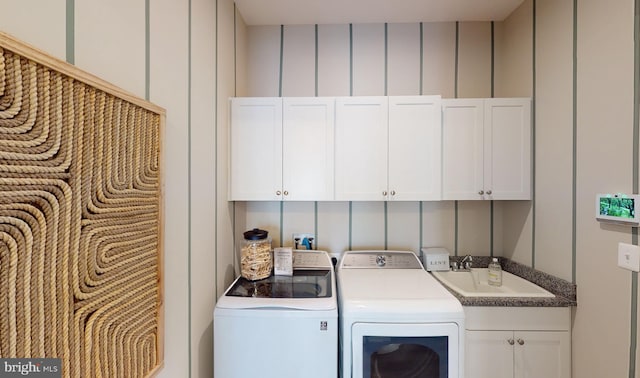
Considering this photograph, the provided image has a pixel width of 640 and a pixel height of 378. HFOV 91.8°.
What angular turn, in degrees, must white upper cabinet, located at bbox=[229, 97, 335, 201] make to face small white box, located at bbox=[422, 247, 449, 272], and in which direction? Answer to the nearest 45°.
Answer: approximately 90° to its left

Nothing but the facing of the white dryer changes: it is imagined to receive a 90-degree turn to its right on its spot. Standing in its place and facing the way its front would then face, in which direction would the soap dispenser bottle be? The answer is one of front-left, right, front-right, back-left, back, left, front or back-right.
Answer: back-right

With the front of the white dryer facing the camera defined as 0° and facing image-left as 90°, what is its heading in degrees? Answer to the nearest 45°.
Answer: approximately 0°
